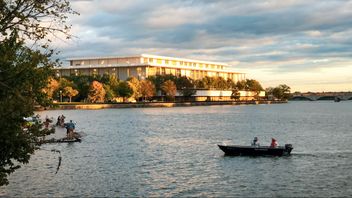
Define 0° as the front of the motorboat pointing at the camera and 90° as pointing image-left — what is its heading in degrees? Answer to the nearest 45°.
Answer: approximately 90°
